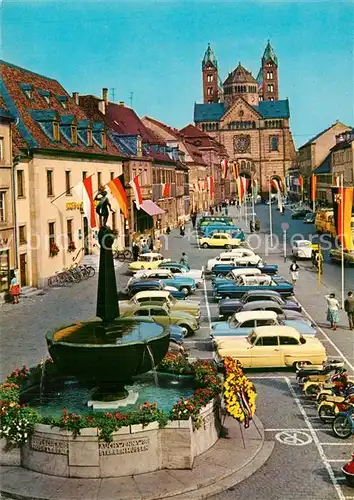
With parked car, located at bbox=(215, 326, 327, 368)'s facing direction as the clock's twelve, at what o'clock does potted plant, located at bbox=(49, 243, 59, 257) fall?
The potted plant is roughly at 2 o'clock from the parked car.

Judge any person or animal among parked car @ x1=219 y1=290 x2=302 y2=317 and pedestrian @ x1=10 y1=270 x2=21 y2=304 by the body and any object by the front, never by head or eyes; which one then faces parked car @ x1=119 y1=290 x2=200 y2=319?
parked car @ x1=219 y1=290 x2=302 y2=317

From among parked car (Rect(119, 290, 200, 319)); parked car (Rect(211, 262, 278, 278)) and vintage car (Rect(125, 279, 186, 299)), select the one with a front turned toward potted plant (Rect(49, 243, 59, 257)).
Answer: parked car (Rect(211, 262, 278, 278))

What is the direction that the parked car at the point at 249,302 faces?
to the viewer's left

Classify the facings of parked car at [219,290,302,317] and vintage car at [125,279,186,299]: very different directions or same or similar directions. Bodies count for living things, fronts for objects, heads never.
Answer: very different directions

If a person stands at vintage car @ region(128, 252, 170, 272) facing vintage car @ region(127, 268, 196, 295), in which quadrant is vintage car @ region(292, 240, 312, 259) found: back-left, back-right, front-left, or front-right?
back-left

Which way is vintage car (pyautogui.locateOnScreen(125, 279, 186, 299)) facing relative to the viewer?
to the viewer's right

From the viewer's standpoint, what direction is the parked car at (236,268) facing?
to the viewer's left

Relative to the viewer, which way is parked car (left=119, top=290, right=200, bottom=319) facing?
to the viewer's right
